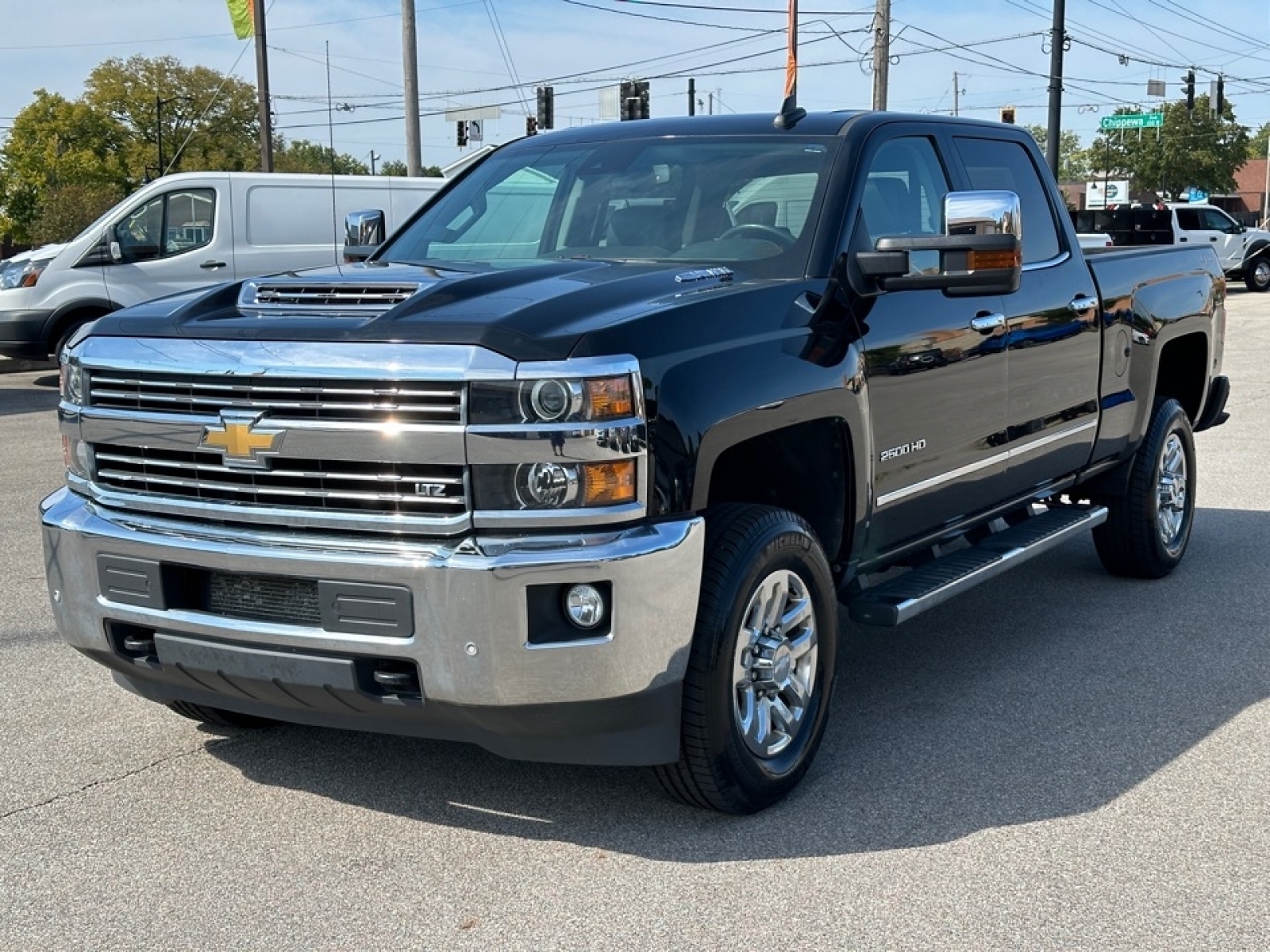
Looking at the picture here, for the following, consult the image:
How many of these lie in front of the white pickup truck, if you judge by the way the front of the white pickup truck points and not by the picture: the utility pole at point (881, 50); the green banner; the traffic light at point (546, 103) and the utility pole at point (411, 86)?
0

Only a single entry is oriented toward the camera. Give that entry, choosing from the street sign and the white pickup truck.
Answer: the street sign

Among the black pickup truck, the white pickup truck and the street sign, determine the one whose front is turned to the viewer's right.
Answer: the white pickup truck

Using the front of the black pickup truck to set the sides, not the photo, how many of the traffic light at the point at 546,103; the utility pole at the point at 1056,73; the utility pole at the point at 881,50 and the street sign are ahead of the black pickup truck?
0

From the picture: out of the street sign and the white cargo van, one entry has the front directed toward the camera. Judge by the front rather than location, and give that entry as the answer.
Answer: the street sign

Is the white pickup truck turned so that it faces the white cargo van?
no

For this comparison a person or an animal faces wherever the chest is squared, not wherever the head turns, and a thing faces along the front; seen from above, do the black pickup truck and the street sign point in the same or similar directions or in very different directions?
same or similar directions

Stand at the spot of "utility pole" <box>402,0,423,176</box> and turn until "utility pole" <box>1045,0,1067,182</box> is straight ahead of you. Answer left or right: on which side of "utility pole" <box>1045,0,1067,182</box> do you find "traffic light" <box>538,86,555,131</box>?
left

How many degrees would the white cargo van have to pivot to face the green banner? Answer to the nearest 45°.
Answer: approximately 90° to its right

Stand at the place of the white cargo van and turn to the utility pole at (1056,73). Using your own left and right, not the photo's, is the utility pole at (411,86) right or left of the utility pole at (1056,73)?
left

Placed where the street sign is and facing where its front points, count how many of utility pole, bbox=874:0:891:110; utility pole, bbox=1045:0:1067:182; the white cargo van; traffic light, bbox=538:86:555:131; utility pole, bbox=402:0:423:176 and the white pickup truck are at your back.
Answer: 0

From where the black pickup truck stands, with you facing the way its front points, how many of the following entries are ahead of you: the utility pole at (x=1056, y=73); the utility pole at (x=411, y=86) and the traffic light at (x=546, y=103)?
0

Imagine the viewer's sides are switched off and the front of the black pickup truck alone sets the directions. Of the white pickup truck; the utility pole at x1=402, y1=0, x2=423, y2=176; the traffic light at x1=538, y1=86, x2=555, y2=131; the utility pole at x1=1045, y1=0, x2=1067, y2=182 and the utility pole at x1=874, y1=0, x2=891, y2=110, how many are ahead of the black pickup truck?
0

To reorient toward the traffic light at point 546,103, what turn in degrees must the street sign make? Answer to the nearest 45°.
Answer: approximately 45° to its right

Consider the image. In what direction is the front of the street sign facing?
toward the camera

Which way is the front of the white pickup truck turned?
to the viewer's right

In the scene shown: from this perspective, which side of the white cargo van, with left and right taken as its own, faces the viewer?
left

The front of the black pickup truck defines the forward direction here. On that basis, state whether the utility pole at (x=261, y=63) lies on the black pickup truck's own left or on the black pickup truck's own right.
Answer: on the black pickup truck's own right

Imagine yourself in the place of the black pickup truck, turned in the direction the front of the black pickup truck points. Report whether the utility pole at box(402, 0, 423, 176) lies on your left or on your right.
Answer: on your right
